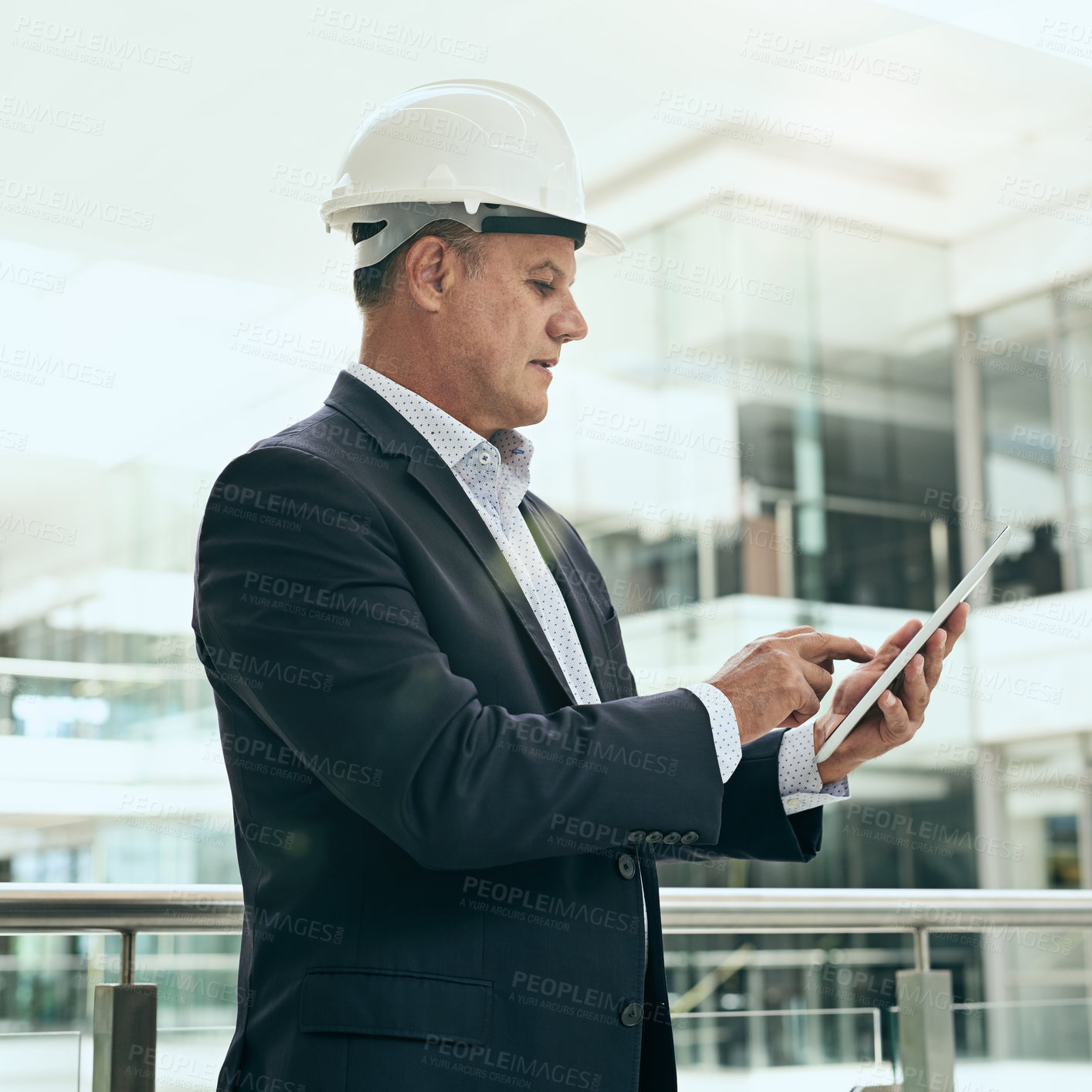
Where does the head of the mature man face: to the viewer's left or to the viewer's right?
to the viewer's right

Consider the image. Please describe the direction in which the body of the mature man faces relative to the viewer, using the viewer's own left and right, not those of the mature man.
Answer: facing to the right of the viewer

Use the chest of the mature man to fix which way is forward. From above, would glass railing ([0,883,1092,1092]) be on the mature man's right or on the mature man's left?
on the mature man's left
